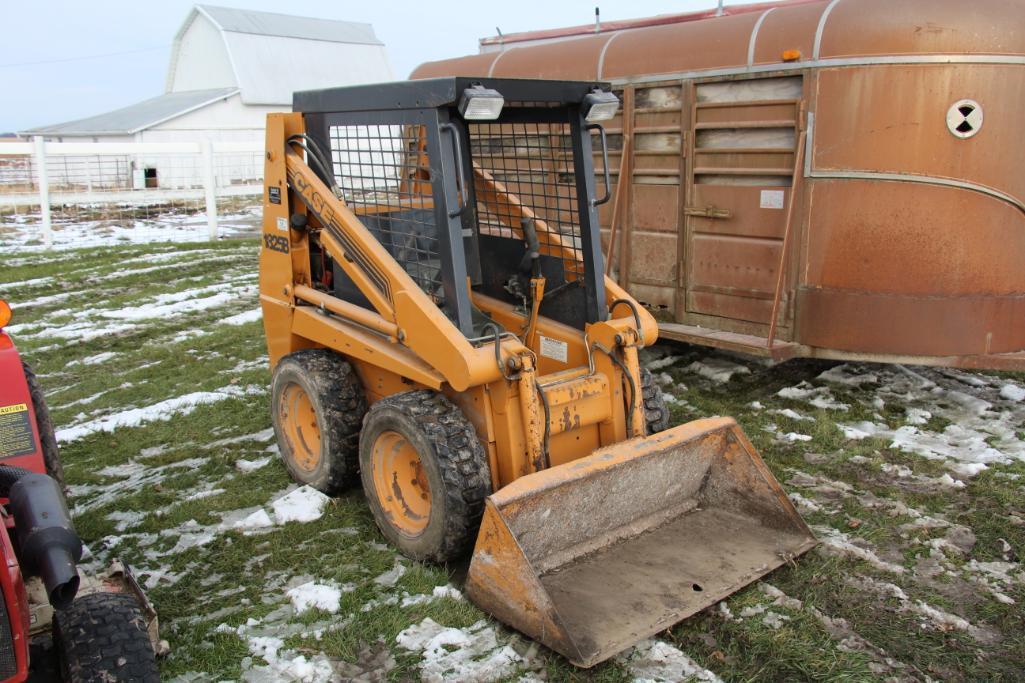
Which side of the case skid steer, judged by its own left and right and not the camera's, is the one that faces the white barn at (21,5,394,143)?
back

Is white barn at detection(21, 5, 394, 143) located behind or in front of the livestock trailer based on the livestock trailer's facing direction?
behind

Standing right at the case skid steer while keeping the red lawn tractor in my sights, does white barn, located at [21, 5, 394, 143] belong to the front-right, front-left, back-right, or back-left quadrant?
back-right

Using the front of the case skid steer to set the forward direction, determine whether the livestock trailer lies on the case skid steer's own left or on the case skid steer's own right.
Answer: on the case skid steer's own left

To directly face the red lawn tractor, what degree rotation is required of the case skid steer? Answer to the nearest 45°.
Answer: approximately 90° to its right

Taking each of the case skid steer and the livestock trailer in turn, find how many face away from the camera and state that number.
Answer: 0

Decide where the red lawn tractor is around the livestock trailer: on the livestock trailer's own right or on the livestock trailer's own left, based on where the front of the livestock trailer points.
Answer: on the livestock trailer's own right

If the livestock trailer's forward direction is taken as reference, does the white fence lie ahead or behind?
behind
